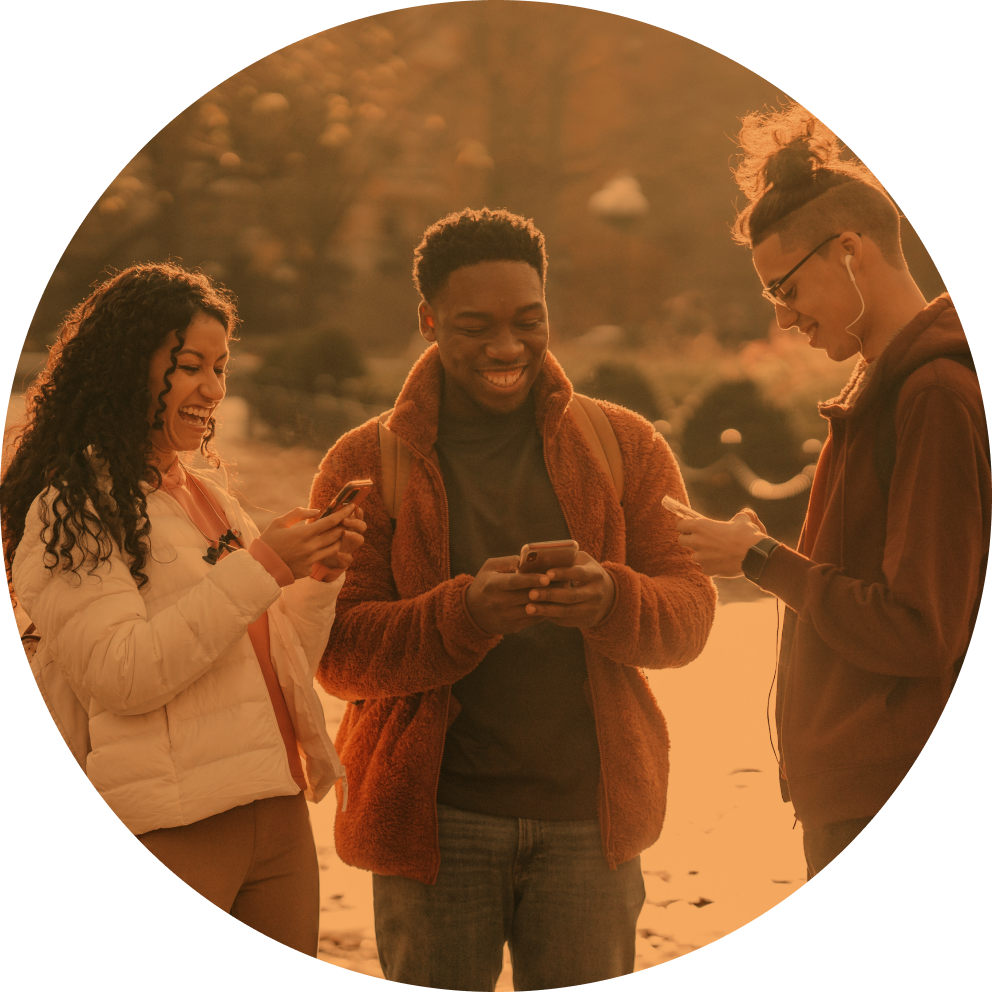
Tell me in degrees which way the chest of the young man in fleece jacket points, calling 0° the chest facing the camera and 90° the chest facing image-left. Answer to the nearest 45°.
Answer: approximately 0°

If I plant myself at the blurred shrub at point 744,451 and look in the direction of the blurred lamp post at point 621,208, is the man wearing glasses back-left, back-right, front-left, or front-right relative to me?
back-left

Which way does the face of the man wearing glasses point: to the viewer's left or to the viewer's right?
to the viewer's left

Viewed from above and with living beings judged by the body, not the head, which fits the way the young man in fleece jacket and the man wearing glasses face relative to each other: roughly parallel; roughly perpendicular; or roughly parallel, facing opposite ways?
roughly perpendicular

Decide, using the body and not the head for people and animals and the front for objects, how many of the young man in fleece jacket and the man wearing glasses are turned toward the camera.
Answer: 1

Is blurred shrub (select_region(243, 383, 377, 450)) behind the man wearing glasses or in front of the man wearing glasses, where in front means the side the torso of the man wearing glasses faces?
in front

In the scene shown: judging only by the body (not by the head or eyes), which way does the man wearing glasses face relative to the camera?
to the viewer's left
